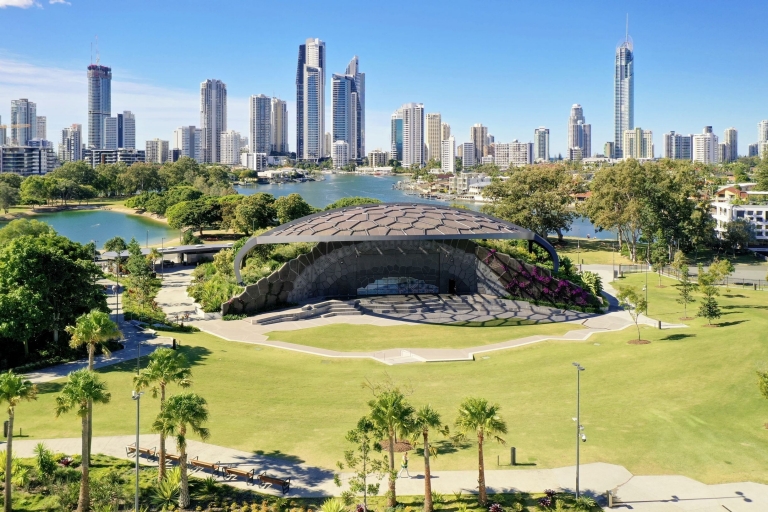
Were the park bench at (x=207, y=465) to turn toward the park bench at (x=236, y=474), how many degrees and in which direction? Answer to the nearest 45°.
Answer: approximately 90° to its right

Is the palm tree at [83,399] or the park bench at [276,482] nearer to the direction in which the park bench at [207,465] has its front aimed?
the park bench

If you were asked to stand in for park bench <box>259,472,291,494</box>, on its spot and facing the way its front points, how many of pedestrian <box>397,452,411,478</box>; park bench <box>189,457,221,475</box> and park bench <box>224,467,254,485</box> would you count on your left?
2

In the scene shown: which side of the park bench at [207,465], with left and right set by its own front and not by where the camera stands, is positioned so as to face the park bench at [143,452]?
left

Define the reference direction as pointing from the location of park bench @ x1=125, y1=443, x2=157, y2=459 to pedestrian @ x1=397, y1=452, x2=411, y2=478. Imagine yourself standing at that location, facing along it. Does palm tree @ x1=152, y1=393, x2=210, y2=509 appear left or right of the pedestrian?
right

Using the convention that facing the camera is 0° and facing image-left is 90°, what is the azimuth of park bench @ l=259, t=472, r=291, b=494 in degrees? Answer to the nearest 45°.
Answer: approximately 225°

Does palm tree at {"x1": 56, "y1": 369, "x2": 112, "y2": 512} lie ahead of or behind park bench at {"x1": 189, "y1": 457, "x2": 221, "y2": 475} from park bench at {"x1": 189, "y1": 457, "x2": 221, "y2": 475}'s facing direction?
behind

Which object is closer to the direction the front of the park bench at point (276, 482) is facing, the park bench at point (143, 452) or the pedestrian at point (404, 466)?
the pedestrian

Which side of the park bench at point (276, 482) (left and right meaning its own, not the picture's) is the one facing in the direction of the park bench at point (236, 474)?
left

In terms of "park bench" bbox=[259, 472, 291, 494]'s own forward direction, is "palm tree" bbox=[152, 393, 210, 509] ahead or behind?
behind

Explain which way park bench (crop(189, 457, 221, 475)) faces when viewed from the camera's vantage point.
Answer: facing away from the viewer and to the right of the viewer
